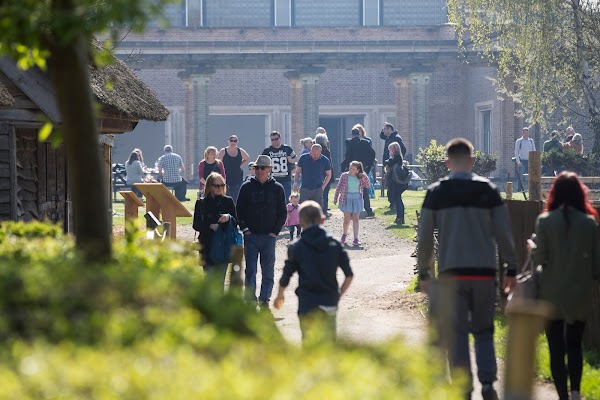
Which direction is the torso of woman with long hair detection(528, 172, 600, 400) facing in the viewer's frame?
away from the camera

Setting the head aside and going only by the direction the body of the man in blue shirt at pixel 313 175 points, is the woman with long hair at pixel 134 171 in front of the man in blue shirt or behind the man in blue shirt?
behind

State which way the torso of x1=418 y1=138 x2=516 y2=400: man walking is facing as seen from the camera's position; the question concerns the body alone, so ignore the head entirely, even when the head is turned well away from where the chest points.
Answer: away from the camera

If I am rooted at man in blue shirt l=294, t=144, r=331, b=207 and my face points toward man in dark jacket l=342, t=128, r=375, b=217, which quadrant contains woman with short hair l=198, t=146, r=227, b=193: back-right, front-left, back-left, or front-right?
back-left

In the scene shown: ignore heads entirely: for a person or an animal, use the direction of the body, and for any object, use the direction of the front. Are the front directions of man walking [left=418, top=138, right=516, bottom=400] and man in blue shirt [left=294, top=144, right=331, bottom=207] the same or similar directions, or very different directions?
very different directions

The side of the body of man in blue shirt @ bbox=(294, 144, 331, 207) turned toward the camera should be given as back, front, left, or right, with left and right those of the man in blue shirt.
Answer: front

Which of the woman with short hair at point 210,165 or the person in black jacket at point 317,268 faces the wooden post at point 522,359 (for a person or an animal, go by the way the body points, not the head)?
the woman with short hair

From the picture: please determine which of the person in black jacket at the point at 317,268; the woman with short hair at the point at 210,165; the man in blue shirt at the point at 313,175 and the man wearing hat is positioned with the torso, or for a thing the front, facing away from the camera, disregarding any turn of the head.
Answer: the person in black jacket

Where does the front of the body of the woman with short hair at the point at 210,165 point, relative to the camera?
toward the camera

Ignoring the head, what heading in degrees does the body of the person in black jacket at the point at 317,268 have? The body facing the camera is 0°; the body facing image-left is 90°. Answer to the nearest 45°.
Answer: approximately 180°
